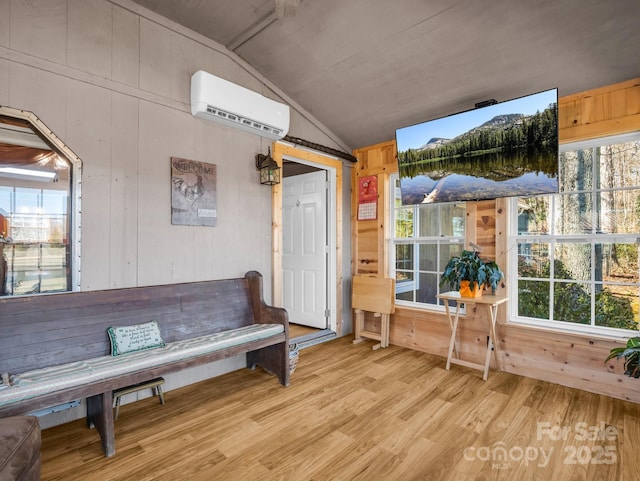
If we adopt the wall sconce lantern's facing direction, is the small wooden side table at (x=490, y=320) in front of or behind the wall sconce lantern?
in front

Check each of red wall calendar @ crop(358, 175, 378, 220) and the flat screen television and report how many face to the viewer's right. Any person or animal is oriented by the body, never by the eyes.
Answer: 0

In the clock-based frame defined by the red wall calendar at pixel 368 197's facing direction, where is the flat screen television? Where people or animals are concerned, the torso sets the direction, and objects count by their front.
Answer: The flat screen television is roughly at 9 o'clock from the red wall calendar.

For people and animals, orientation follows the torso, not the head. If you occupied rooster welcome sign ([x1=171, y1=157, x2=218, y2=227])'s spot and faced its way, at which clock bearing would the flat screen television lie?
The flat screen television is roughly at 11 o'clock from the rooster welcome sign.

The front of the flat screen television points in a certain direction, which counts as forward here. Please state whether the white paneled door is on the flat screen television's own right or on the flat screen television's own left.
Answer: on the flat screen television's own right

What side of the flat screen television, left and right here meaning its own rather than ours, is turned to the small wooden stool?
front

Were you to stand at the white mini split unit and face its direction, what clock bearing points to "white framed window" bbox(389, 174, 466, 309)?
The white framed window is roughly at 10 o'clock from the white mini split unit.

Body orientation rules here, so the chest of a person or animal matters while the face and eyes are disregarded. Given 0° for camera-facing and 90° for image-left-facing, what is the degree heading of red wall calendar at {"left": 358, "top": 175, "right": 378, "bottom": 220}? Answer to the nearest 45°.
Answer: approximately 45°

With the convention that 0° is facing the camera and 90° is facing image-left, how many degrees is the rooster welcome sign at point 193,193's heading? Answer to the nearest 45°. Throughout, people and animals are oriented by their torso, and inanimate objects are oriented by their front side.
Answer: approximately 315°

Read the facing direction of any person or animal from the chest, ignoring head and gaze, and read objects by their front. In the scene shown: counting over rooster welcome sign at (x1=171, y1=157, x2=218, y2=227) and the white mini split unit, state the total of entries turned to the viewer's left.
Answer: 0
